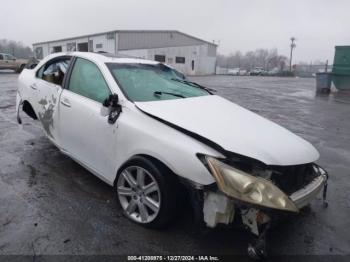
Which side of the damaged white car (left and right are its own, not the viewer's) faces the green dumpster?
left

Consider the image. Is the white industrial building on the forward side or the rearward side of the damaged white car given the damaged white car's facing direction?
on the rearward side

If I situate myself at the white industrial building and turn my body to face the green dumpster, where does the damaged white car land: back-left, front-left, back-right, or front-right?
front-right

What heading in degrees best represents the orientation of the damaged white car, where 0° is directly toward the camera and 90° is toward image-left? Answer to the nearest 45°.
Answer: approximately 315°
